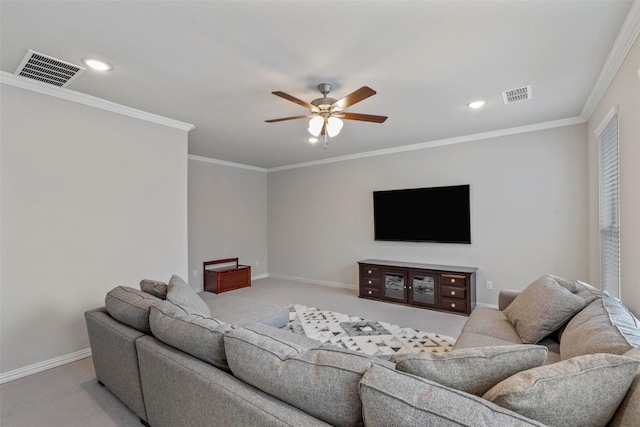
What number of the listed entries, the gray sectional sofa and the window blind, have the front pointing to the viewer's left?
1

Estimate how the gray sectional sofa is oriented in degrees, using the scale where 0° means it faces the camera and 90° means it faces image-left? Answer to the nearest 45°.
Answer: approximately 225°

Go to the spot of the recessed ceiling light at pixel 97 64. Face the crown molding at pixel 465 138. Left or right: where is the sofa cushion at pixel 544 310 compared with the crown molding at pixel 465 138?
right

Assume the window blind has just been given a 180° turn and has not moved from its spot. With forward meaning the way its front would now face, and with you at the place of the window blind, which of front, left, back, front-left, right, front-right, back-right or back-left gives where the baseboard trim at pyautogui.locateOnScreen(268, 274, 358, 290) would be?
back

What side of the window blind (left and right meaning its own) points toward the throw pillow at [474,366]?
left

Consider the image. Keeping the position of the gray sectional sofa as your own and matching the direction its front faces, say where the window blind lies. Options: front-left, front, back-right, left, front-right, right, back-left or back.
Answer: front

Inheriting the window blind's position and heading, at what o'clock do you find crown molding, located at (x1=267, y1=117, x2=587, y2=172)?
The crown molding is roughly at 1 o'clock from the window blind.

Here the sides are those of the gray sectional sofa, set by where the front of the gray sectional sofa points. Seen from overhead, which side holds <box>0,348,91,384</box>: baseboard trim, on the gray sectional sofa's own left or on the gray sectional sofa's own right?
on the gray sectional sofa's own left

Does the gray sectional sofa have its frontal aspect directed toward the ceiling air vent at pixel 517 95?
yes

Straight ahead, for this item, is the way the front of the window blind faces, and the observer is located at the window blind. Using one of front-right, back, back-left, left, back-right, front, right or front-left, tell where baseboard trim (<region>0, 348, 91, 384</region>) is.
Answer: front-left

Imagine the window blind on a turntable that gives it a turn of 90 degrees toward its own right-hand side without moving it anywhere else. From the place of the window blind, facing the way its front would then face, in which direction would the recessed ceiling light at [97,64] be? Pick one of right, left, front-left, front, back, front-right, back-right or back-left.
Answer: back-left

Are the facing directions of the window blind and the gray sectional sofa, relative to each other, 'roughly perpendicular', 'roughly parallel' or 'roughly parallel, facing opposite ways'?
roughly perpendicular

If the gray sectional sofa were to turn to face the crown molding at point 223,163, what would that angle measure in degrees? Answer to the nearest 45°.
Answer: approximately 90° to its left

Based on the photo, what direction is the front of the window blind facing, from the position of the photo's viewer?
facing to the left of the viewer

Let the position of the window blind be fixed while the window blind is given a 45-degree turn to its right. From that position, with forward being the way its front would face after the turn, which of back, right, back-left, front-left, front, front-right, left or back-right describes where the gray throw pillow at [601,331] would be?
back-left

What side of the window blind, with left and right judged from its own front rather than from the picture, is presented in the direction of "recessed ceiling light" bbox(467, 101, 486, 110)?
front
